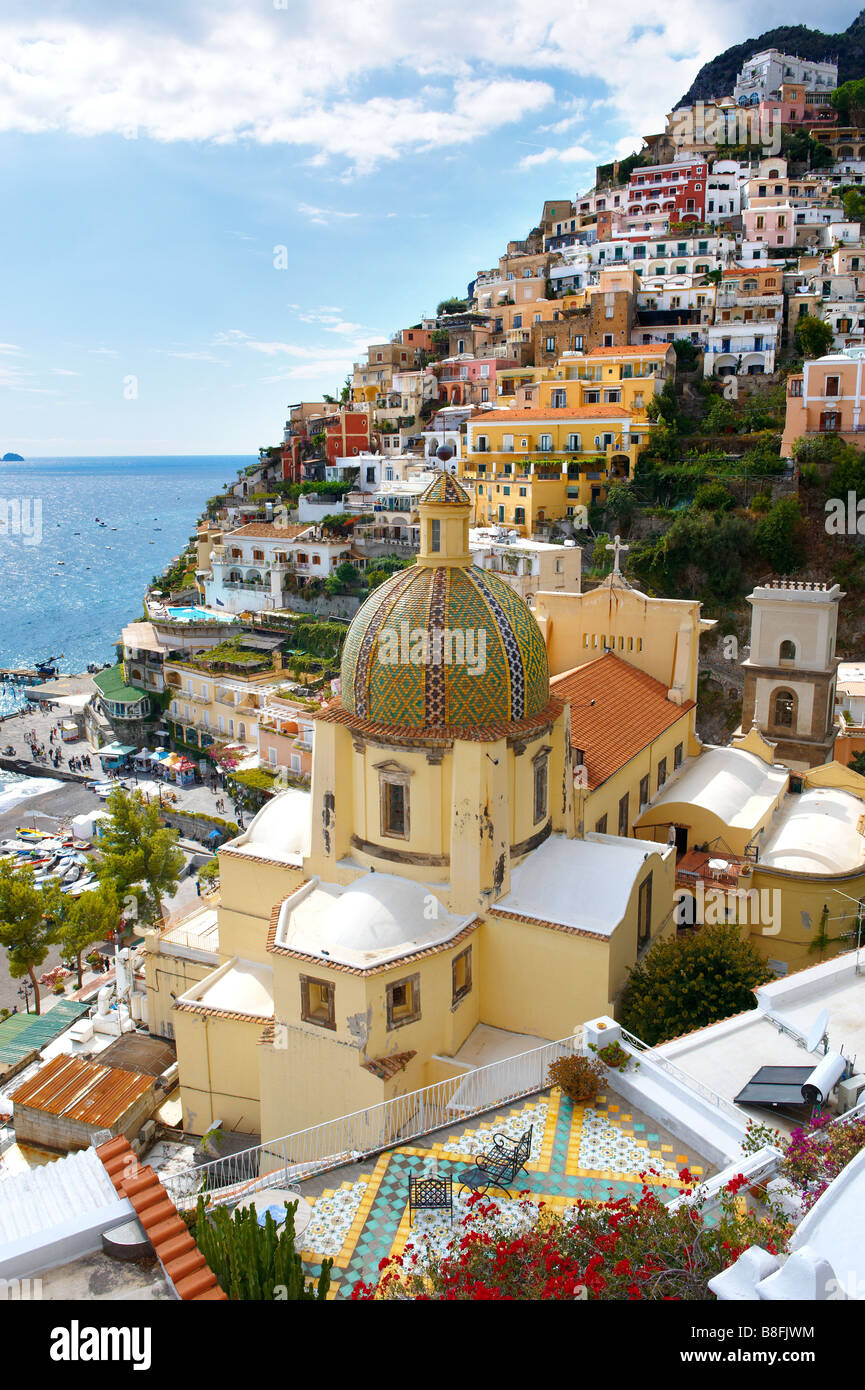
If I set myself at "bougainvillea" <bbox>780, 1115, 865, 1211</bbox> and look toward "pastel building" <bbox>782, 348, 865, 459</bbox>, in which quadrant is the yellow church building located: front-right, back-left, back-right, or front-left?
front-left

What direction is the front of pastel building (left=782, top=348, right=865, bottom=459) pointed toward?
toward the camera

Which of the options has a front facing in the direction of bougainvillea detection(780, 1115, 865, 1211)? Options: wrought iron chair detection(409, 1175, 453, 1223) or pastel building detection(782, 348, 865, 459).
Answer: the pastel building

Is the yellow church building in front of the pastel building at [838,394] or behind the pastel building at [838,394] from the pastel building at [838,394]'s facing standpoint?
in front

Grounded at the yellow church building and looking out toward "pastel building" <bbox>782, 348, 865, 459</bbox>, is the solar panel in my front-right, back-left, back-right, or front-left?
back-right
